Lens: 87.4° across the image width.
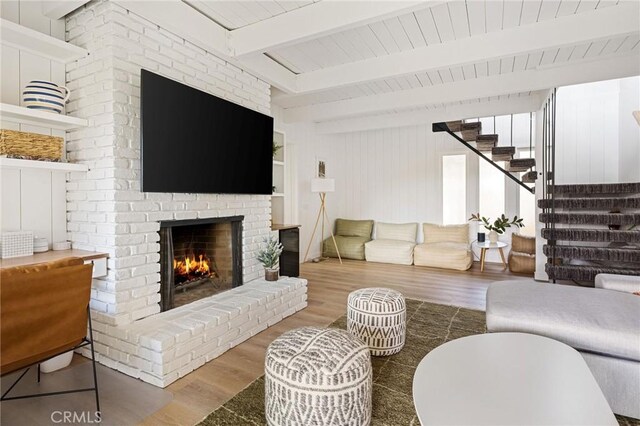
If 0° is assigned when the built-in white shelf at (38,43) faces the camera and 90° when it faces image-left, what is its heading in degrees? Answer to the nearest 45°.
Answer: approximately 315°

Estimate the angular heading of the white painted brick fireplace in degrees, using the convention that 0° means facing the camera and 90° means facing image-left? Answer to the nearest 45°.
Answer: approximately 315°

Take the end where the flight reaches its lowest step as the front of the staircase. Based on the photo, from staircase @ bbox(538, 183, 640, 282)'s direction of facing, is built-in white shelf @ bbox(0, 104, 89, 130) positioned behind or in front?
in front

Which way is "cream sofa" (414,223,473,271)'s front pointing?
toward the camera

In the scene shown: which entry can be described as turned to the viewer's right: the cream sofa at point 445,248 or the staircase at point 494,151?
the staircase

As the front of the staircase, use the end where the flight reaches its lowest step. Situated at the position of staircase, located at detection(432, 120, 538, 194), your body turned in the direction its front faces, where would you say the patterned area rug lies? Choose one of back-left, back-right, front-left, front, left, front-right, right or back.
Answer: right

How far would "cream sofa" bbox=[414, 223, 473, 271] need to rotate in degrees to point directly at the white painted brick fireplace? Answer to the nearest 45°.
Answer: approximately 45° to its right

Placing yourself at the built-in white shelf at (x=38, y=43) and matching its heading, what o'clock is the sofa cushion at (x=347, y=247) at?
The sofa cushion is roughly at 10 o'clock from the built-in white shelf.

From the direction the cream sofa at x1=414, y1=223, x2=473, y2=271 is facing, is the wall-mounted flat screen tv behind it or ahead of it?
ahead

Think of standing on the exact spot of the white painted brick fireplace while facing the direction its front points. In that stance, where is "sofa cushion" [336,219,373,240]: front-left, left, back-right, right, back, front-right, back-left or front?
left

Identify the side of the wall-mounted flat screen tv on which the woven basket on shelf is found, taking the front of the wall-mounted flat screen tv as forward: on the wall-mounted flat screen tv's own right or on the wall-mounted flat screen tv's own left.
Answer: on the wall-mounted flat screen tv's own right

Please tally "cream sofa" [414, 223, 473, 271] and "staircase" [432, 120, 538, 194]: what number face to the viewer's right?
1

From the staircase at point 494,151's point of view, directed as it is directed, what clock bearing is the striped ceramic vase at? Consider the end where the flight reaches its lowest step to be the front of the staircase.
The striped ceramic vase is roughly at 4 o'clock from the staircase.

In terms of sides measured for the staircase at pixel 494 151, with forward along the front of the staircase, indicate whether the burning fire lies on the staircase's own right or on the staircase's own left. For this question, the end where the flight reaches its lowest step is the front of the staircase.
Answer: on the staircase's own right

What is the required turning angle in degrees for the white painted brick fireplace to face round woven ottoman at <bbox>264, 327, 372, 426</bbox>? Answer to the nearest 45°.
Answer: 0° — it already faces it

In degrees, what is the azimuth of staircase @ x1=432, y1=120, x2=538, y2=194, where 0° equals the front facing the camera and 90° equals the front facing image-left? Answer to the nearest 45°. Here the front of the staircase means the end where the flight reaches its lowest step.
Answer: approximately 270°

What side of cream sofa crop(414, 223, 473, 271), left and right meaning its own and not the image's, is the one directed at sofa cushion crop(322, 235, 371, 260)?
right

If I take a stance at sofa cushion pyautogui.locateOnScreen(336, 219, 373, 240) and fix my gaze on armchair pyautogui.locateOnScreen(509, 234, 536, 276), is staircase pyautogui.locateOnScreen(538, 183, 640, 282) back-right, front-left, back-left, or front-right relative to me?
front-right
